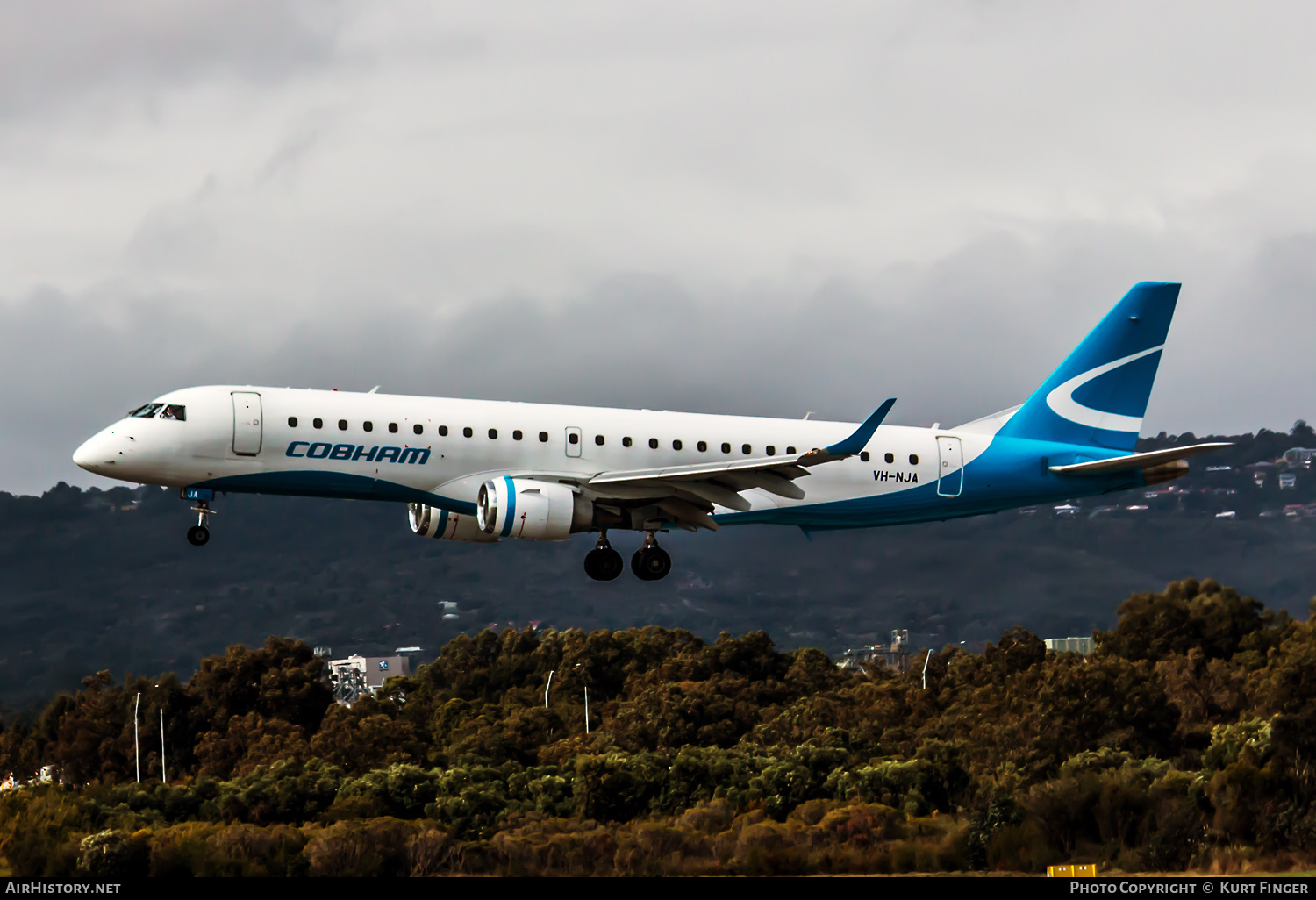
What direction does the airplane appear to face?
to the viewer's left
